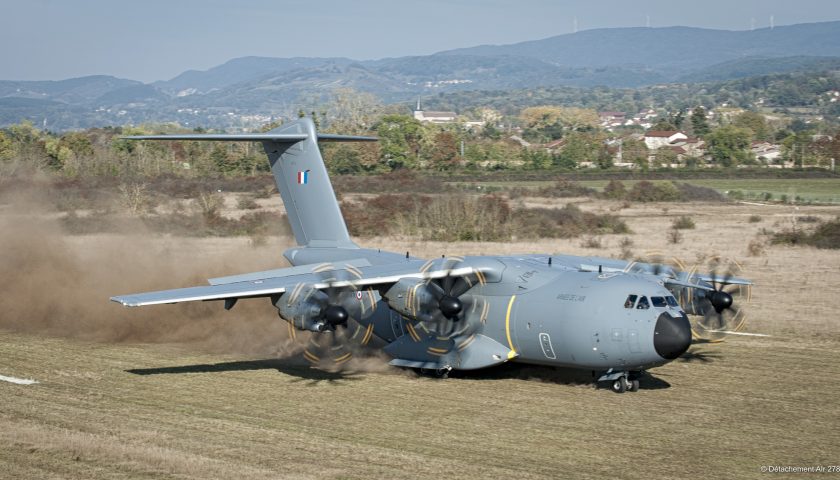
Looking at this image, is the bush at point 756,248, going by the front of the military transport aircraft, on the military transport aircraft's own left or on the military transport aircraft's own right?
on the military transport aircraft's own left

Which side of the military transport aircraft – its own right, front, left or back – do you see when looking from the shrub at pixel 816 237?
left

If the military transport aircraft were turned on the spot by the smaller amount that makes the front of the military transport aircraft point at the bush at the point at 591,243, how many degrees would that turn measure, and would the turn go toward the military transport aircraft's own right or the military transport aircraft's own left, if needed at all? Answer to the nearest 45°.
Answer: approximately 135° to the military transport aircraft's own left

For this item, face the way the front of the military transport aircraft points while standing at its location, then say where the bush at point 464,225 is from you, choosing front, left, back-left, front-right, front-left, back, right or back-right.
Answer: back-left

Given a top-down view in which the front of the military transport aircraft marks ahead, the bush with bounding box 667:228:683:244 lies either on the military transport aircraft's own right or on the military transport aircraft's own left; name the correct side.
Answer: on the military transport aircraft's own left

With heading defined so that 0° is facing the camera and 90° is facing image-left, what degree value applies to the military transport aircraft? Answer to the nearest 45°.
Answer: approximately 315°
